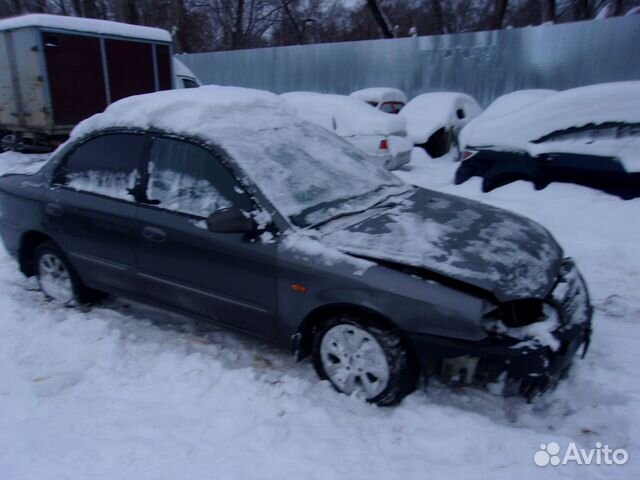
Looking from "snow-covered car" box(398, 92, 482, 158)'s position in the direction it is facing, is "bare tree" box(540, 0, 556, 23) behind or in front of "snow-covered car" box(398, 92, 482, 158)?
behind

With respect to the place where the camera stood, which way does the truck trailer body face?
facing away from the viewer and to the right of the viewer

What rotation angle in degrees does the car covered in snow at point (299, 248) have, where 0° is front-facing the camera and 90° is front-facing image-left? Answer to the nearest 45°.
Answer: approximately 315°

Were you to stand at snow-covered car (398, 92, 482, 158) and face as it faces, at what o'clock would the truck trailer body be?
The truck trailer body is roughly at 1 o'clock from the snow-covered car.

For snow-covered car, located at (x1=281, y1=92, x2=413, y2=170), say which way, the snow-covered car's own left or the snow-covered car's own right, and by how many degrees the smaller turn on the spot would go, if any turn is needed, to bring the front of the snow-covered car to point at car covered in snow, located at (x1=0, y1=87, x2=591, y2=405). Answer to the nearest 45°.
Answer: approximately 135° to the snow-covered car's own left

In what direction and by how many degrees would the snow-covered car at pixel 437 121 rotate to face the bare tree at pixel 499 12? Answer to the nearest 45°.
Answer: approximately 135° to its right

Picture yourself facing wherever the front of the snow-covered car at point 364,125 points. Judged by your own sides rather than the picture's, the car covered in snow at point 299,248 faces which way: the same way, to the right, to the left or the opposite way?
the opposite way

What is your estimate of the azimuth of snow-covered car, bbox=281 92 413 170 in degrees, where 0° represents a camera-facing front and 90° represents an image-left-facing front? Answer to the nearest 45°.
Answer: approximately 135°

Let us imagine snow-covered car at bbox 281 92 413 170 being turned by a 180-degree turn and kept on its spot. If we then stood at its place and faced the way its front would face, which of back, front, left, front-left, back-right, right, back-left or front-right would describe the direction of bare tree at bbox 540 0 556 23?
left

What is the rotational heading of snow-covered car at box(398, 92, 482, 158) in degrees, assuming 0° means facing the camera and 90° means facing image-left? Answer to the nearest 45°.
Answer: approximately 45°

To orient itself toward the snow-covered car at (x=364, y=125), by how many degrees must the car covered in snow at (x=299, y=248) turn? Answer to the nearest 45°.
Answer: approximately 135° to its left

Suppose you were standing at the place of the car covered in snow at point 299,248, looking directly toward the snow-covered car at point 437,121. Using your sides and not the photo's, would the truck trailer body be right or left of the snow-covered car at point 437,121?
left

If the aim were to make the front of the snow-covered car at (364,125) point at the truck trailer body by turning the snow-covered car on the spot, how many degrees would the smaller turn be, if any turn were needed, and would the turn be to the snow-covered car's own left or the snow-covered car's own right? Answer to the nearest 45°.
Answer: approximately 45° to the snow-covered car's own left
